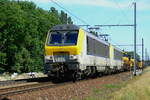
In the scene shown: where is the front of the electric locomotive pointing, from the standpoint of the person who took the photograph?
facing the viewer and to the left of the viewer
